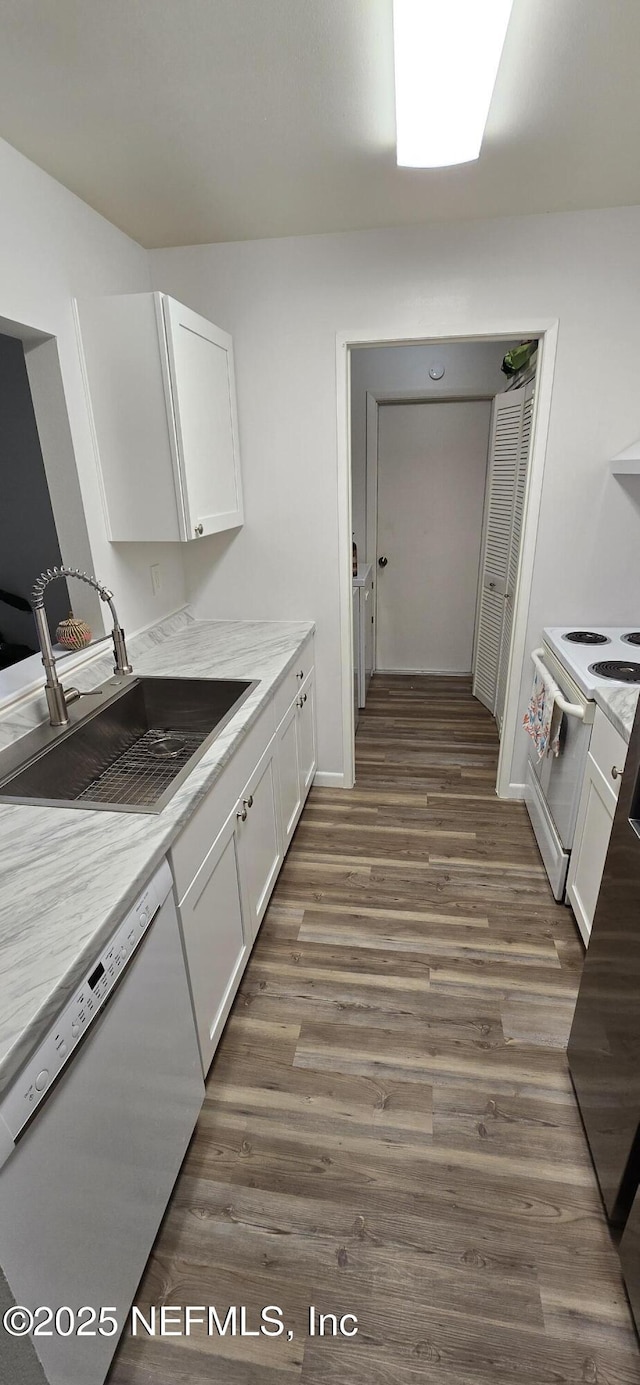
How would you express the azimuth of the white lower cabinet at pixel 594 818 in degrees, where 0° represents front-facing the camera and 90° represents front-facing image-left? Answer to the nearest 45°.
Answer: approximately 90°

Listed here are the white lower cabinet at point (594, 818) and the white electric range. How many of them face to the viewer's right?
0

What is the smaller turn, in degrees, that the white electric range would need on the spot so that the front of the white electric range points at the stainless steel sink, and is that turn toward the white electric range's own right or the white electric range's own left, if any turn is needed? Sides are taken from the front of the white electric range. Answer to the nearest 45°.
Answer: approximately 45° to the white electric range's own left

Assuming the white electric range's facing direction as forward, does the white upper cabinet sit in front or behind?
in front

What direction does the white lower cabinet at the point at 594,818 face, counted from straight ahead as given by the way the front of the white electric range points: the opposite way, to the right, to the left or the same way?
the same way

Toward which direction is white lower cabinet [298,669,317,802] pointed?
to the viewer's right

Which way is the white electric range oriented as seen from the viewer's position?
to the viewer's left

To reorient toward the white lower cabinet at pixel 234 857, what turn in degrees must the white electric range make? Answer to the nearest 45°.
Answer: approximately 45° to its left

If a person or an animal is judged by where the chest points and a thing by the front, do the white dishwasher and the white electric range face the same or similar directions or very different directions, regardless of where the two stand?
very different directions

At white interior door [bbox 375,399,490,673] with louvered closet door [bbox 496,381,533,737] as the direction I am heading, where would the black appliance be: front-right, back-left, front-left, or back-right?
front-right

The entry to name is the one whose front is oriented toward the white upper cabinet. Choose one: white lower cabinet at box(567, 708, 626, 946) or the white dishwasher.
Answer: the white lower cabinet

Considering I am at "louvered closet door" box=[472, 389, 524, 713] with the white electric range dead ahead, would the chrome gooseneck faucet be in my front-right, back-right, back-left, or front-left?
front-right

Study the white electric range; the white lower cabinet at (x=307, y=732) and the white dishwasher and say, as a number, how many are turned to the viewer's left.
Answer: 1

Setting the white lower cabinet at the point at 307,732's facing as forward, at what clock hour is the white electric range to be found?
The white electric range is roughly at 1 o'clock from the white lower cabinet.
